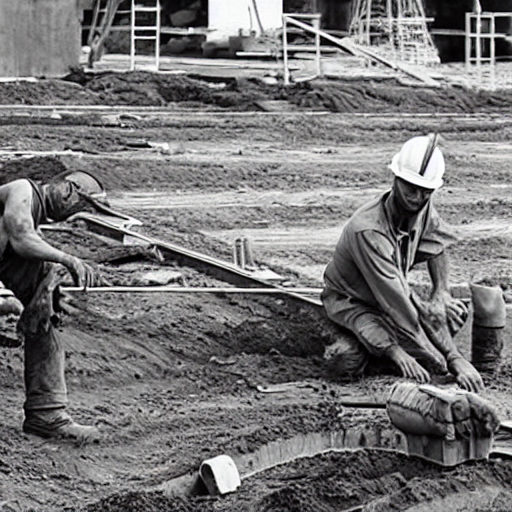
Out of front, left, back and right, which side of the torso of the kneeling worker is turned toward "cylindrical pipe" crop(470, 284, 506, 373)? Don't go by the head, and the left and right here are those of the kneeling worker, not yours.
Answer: left

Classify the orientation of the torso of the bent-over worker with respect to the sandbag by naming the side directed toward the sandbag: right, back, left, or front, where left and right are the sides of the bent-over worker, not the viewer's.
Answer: front

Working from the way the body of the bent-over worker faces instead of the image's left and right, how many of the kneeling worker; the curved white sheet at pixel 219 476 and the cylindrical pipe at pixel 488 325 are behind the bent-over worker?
0

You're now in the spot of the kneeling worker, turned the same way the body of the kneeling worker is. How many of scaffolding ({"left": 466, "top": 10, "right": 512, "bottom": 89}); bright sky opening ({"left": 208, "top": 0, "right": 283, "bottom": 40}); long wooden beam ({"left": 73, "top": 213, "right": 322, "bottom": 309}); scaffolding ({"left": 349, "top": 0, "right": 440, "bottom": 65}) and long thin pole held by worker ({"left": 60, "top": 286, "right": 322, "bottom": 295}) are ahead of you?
0

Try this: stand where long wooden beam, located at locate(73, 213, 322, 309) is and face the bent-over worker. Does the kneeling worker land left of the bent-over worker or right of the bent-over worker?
left

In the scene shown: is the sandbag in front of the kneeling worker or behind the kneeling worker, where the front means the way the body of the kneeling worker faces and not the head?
in front

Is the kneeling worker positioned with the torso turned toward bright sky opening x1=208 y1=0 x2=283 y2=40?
no

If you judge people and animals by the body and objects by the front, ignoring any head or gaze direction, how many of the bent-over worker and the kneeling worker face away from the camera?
0

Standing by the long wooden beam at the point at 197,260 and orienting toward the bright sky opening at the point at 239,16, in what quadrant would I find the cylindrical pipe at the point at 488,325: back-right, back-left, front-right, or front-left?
back-right

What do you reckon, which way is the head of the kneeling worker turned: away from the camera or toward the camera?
toward the camera

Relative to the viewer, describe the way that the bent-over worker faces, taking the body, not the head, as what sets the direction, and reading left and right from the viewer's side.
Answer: facing to the right of the viewer

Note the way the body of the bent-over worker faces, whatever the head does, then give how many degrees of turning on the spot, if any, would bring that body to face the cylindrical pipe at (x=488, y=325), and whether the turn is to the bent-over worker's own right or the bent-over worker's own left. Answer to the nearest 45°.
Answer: approximately 45° to the bent-over worker's own left

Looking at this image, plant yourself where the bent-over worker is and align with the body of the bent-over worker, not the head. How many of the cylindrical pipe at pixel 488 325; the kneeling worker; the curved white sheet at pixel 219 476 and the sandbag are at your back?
0

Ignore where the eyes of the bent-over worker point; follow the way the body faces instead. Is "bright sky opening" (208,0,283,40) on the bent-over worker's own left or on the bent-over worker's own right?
on the bent-over worker's own left
